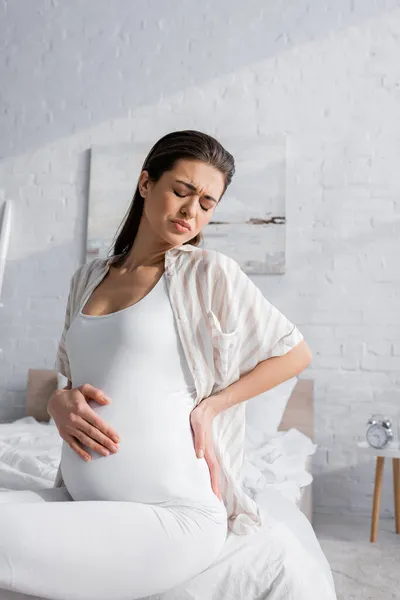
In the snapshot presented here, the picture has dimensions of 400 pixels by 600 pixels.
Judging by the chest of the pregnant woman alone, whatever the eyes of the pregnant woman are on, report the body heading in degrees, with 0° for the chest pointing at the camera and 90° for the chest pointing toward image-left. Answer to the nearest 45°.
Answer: approximately 45°

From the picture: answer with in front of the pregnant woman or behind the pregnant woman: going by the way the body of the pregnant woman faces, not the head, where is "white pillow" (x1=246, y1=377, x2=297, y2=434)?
behind

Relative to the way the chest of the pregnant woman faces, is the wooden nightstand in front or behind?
behind

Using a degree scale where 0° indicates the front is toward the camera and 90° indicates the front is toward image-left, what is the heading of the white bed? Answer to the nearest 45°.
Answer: approximately 0°
